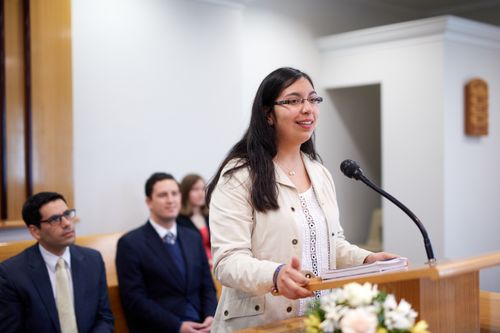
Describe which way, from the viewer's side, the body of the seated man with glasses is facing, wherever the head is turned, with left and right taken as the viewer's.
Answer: facing the viewer and to the right of the viewer

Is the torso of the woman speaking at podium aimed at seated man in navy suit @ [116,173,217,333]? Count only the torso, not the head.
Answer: no

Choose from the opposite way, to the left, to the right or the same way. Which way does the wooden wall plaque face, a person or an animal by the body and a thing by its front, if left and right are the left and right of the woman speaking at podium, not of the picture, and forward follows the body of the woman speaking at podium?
the same way

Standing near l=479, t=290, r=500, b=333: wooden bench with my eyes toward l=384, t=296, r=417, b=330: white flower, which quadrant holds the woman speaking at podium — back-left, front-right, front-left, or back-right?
front-right

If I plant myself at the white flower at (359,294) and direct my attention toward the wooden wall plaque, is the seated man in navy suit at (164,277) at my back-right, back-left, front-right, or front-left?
front-left

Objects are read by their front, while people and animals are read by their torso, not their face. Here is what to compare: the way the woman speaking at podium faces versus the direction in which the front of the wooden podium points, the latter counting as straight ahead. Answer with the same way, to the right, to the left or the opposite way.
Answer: the same way

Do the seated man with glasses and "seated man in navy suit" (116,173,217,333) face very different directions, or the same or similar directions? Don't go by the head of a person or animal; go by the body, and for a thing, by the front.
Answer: same or similar directions

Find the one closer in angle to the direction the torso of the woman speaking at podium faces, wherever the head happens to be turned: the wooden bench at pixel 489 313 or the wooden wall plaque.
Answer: the wooden bench

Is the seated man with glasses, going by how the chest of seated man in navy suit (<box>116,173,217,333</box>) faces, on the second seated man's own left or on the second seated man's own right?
on the second seated man's own right

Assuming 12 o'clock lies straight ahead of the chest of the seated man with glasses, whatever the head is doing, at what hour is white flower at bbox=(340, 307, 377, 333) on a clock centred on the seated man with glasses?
The white flower is roughly at 1 o'clock from the seated man with glasses.

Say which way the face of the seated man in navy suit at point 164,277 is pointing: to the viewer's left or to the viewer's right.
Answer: to the viewer's right

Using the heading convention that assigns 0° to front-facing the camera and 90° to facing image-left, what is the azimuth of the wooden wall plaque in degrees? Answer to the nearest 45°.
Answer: approximately 315°

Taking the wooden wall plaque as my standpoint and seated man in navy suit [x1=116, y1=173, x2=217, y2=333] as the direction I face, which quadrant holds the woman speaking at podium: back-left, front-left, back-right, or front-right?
front-left

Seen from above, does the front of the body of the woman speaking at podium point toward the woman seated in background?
no
